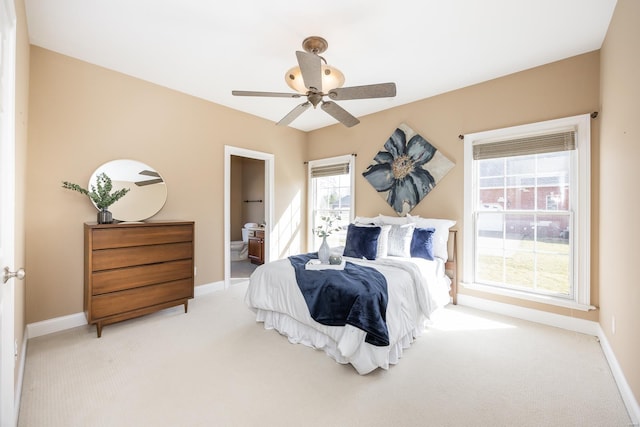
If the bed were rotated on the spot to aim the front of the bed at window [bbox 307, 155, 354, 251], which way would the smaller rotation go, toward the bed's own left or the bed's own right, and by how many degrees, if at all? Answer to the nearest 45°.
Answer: approximately 135° to the bed's own right

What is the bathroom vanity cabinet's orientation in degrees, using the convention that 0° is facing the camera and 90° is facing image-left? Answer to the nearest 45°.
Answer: approximately 45°

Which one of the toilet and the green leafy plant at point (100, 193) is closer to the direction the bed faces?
the green leafy plant

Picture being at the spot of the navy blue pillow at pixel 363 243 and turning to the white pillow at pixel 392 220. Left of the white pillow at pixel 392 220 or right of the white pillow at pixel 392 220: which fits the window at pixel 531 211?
right

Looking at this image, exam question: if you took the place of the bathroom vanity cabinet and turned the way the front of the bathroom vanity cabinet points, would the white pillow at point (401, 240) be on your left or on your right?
on your left

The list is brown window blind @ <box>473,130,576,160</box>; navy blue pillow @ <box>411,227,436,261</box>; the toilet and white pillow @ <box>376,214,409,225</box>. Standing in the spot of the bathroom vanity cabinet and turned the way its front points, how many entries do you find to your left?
3

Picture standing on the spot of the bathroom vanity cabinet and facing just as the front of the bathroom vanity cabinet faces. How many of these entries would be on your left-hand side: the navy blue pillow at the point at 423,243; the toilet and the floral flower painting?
2

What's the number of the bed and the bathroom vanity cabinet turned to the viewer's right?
0

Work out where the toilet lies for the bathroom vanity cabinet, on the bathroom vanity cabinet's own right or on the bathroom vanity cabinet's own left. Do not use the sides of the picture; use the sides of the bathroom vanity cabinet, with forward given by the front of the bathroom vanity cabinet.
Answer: on the bathroom vanity cabinet's own right
